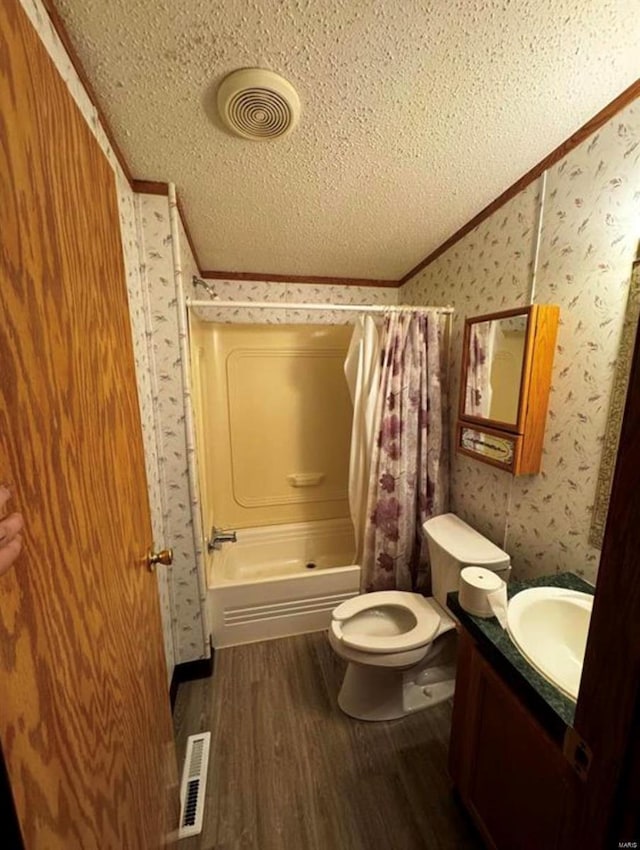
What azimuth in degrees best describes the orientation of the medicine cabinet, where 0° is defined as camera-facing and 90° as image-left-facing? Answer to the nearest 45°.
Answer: approximately 45°

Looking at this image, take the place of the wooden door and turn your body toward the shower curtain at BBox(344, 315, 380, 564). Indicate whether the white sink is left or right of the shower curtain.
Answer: right

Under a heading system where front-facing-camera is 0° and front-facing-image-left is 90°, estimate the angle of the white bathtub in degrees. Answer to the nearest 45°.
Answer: approximately 0°

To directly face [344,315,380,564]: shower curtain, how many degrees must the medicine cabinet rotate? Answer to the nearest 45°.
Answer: approximately 45° to its right

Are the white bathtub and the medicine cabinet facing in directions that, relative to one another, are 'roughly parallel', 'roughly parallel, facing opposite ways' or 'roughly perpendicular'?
roughly perpendicular

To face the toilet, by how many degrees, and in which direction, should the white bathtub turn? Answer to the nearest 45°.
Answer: approximately 45° to its left

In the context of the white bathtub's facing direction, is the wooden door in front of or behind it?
in front

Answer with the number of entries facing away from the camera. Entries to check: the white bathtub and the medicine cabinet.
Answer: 0

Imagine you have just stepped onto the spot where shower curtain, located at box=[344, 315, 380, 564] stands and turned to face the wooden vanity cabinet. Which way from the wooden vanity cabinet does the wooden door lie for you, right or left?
right
